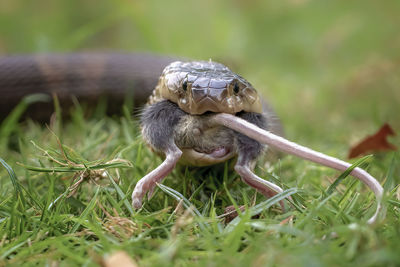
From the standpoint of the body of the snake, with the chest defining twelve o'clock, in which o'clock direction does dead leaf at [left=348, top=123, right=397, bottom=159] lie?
The dead leaf is roughly at 8 o'clock from the snake.

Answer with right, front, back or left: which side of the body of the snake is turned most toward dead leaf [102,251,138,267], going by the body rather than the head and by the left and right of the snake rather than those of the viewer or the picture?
front

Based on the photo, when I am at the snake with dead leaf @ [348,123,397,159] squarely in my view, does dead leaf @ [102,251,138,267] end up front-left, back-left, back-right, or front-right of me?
back-right

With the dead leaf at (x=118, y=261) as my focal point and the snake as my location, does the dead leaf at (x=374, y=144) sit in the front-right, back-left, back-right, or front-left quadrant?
back-left

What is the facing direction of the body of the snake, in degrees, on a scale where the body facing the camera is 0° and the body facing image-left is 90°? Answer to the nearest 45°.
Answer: approximately 0°
